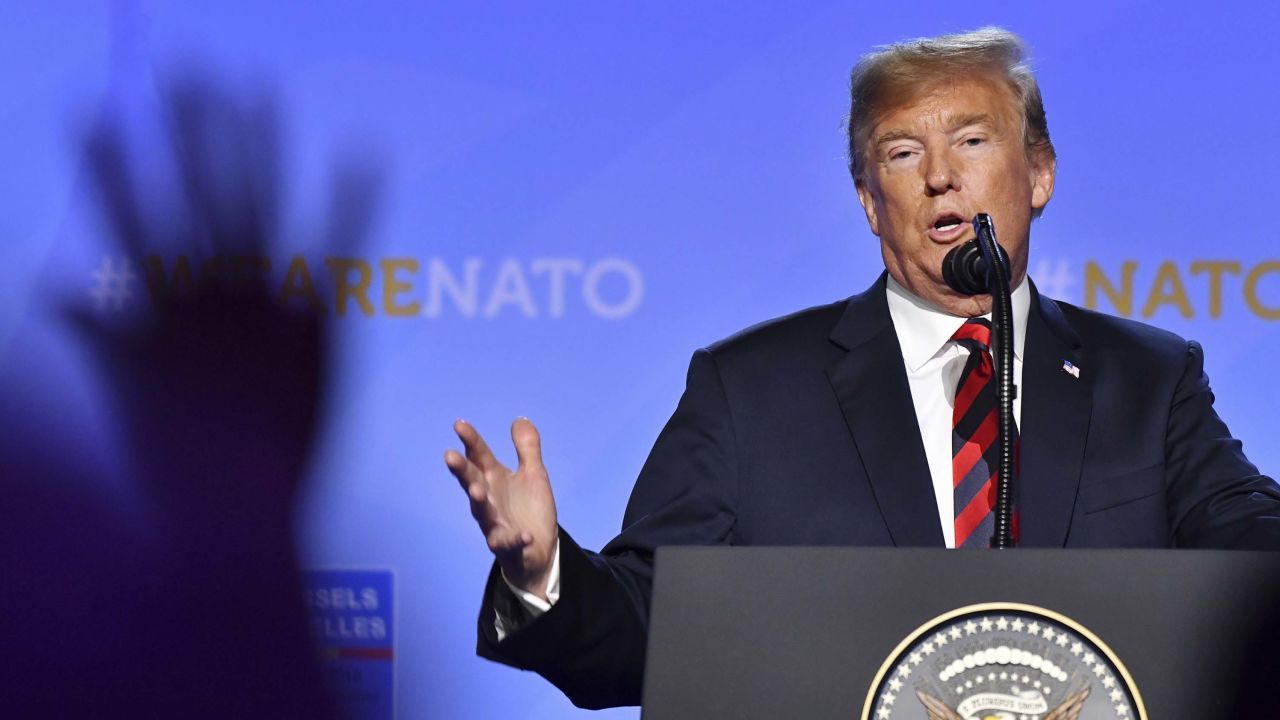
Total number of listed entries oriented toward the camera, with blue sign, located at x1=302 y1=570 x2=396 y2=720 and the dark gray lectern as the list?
2

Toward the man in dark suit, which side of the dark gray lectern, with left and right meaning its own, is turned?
back

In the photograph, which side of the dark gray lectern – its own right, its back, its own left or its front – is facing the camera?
front

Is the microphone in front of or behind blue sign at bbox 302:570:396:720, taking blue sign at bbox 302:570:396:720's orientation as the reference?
in front

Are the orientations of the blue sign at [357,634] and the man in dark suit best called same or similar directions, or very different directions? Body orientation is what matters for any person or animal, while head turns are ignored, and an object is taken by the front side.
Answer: same or similar directions

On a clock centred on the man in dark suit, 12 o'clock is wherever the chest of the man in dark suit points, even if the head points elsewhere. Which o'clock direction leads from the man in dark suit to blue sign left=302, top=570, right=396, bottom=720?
The blue sign is roughly at 4 o'clock from the man in dark suit.

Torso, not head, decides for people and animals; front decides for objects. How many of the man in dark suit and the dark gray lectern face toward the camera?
2

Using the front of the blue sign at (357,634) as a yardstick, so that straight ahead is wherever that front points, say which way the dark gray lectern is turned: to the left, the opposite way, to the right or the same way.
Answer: the same way

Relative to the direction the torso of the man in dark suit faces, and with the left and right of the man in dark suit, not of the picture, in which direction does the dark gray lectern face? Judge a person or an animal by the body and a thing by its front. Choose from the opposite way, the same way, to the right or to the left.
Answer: the same way

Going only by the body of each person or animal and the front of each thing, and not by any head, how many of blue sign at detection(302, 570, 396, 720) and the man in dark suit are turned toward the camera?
2

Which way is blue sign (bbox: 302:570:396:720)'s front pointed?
toward the camera

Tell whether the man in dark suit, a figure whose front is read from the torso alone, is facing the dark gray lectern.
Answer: yes
